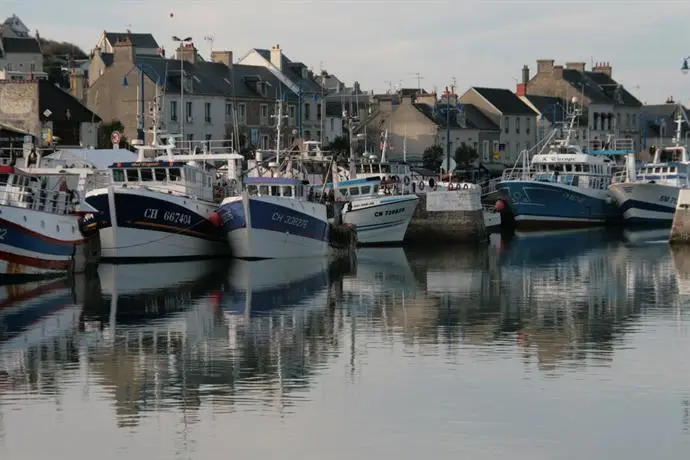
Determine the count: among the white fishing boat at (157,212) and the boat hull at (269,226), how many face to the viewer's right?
0

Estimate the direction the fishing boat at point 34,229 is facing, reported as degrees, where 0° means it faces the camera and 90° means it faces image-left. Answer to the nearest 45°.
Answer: approximately 45°

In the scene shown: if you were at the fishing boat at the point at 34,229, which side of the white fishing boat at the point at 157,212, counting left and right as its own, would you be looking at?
front

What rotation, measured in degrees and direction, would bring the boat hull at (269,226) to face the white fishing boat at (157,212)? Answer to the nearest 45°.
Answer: approximately 45° to its right

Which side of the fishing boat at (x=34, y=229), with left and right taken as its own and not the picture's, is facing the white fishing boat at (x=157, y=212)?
back

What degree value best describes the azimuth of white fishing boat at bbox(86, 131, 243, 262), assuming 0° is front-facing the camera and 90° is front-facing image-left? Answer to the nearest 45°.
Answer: approximately 45°

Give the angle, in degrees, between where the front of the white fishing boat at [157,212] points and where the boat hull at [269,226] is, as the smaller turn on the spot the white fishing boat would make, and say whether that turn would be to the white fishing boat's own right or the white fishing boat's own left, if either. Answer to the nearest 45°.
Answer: approximately 135° to the white fishing boat's own left
